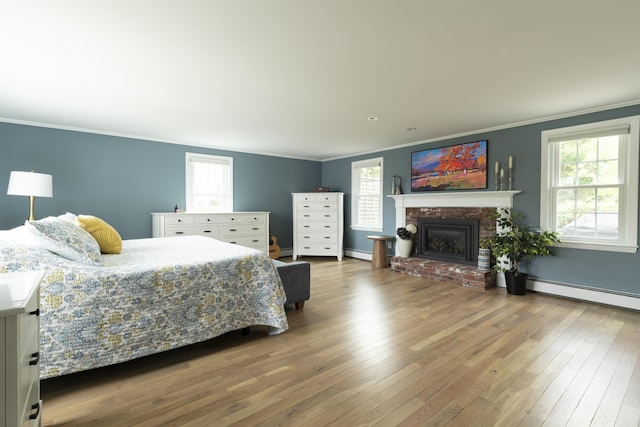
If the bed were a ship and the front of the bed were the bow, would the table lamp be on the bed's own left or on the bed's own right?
on the bed's own left

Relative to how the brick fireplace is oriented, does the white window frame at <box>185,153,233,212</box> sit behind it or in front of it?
in front

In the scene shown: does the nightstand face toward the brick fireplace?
yes

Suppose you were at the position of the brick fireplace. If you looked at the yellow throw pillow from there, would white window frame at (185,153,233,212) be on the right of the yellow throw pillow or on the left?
right

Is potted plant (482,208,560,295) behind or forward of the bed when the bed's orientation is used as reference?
forward

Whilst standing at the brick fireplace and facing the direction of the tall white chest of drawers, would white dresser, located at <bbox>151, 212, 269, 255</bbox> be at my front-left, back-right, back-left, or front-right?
front-left

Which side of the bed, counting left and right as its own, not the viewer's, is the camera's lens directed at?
right

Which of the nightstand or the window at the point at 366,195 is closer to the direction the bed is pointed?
the window

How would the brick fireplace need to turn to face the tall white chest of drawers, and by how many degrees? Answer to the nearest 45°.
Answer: approximately 45° to its right

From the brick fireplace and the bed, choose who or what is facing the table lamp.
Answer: the brick fireplace

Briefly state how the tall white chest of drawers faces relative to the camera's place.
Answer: facing the viewer

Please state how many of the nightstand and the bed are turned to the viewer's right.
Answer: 2

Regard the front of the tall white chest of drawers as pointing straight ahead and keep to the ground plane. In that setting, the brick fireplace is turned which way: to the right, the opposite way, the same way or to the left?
to the right

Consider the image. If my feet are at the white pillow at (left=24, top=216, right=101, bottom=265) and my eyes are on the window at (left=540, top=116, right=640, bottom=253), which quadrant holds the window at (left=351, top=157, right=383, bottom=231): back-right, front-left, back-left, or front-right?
front-left

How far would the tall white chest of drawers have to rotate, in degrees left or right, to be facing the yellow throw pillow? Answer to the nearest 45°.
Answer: approximately 45° to its right

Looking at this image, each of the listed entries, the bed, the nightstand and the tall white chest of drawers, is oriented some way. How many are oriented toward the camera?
1

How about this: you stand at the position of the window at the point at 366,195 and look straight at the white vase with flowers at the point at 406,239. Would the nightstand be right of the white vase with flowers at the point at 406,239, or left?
right

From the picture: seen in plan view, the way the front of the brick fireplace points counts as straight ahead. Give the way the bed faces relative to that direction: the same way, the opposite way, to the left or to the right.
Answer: the opposite way
